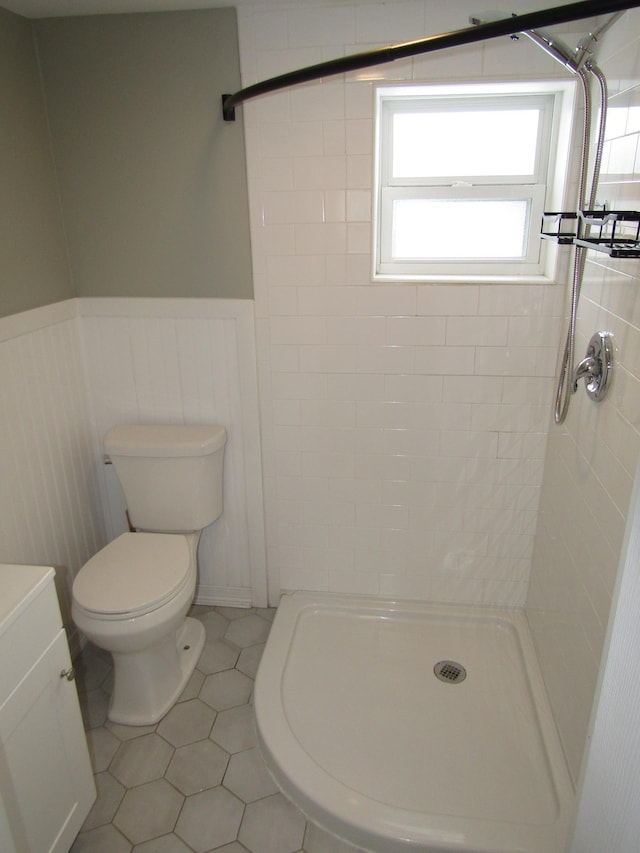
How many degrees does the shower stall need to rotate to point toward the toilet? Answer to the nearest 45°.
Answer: approximately 45° to its right

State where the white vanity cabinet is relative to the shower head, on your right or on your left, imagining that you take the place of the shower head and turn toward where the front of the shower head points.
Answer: on your left

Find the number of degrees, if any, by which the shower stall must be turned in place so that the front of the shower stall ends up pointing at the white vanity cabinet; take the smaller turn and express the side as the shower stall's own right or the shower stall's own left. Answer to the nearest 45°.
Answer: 0° — it already faces it

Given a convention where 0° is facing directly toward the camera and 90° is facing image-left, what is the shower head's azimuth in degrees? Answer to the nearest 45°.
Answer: approximately 90°

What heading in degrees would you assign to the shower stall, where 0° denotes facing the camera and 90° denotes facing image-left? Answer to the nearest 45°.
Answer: approximately 45°

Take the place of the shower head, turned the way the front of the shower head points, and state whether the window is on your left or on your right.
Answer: on your right
